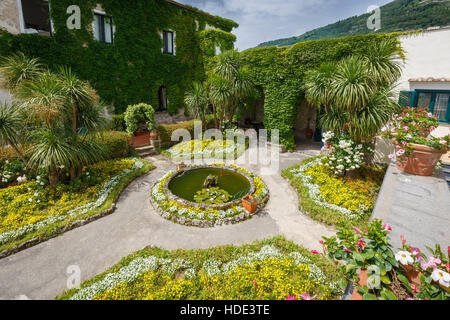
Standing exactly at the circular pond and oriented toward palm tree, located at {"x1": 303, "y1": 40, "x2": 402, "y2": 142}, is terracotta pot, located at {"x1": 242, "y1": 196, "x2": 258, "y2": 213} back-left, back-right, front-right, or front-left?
front-right

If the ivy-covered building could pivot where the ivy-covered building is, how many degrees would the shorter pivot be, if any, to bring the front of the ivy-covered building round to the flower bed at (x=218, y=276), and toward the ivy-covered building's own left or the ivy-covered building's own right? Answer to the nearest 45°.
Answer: approximately 45° to the ivy-covered building's own right

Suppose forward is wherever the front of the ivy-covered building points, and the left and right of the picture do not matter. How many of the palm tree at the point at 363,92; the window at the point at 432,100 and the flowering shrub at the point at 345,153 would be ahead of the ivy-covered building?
3

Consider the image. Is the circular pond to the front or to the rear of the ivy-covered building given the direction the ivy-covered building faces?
to the front

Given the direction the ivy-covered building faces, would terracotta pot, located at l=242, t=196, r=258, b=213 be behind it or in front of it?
in front

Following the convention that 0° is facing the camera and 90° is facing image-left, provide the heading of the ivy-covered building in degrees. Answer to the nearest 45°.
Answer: approximately 315°

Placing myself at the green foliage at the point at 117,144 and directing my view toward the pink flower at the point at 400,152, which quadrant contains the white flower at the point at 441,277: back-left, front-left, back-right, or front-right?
front-right

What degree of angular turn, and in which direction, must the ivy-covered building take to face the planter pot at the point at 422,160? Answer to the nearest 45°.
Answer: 0° — it already faces it

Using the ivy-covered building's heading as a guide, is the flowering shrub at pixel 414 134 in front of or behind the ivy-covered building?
in front

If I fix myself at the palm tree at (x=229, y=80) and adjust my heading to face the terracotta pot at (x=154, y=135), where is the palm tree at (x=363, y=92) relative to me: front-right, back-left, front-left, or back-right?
back-left

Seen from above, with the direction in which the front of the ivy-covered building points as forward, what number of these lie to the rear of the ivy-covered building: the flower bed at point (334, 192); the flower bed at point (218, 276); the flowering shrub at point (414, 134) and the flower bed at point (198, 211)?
0

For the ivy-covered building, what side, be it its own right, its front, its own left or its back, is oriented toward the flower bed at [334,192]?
front

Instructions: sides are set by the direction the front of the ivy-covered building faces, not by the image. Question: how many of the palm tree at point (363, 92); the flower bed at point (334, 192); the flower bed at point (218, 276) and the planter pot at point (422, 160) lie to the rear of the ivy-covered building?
0
